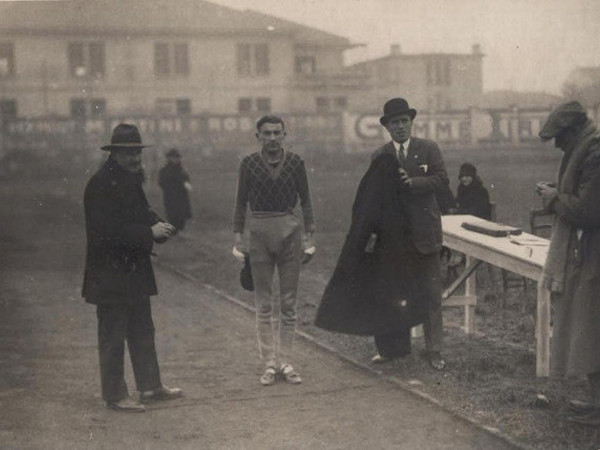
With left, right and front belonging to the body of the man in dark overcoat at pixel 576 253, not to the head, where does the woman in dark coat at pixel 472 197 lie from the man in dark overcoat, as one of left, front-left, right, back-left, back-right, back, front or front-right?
right

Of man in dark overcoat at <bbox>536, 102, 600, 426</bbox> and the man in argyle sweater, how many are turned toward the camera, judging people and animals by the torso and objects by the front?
1

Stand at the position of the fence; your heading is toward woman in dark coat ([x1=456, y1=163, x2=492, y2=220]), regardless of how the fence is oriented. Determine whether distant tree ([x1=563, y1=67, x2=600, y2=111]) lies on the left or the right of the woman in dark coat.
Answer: left

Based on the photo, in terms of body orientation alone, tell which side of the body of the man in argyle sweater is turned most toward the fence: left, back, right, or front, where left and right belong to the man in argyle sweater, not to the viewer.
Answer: back

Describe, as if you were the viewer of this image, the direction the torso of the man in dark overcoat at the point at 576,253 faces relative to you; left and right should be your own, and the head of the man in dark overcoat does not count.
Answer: facing to the left of the viewer

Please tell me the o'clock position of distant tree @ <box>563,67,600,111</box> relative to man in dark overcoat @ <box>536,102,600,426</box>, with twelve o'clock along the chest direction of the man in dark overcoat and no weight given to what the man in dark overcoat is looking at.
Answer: The distant tree is roughly at 3 o'clock from the man in dark overcoat.

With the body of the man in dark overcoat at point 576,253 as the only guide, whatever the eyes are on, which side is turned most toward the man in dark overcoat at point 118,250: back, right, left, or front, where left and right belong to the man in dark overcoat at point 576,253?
front

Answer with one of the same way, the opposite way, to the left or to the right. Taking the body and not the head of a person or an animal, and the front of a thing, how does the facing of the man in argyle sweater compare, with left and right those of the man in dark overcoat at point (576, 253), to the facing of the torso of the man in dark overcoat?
to the left

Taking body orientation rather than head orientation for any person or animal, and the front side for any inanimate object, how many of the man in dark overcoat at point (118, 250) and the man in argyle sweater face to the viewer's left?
0

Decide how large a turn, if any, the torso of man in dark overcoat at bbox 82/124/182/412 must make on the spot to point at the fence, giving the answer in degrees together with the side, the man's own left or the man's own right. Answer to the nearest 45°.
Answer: approximately 135° to the man's own left

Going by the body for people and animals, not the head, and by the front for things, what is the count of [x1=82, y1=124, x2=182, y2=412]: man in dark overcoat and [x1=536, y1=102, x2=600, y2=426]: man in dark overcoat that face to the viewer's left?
1

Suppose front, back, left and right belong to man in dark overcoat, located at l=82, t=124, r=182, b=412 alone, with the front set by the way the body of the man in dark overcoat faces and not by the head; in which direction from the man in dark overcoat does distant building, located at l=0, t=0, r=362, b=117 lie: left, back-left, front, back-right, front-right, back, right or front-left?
back-left
